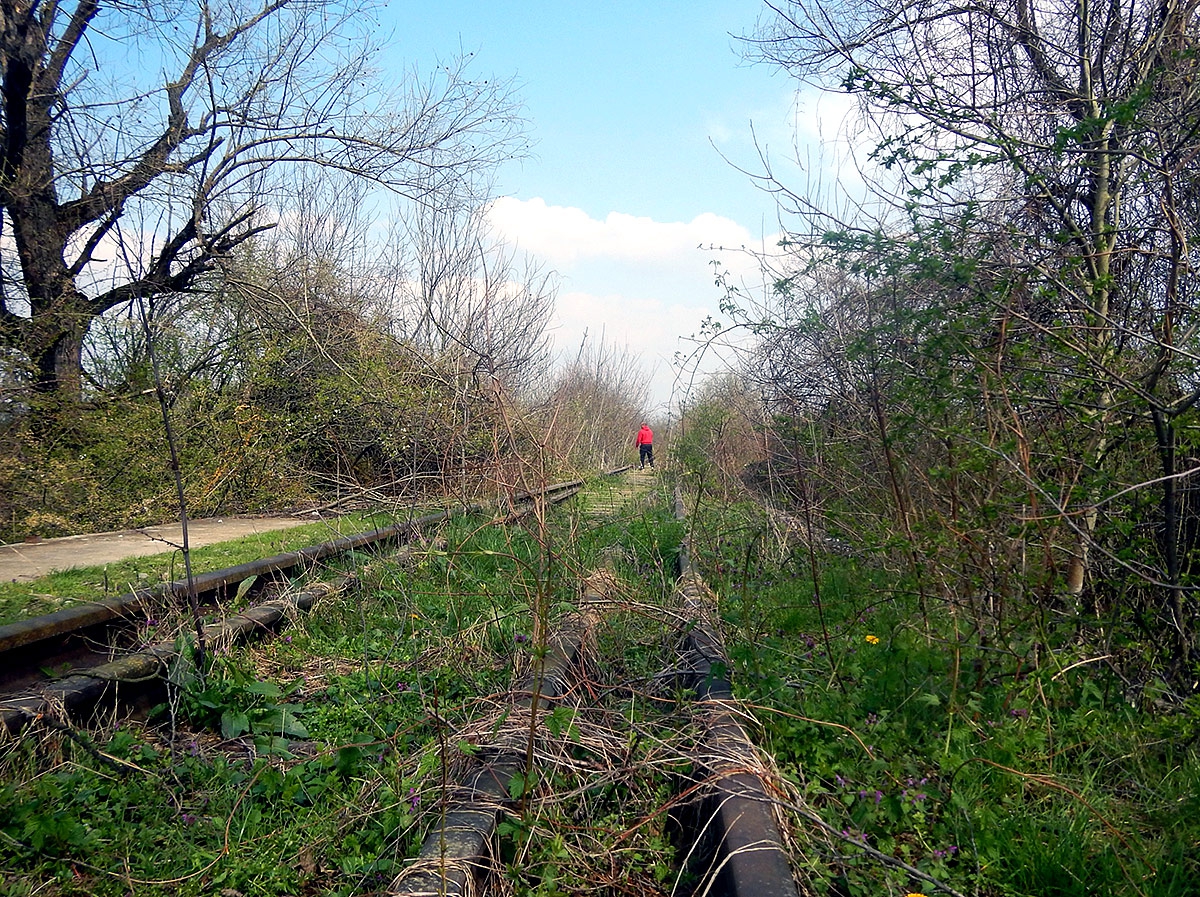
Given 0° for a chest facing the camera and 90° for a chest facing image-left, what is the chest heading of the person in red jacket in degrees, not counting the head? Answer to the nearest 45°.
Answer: approximately 180°

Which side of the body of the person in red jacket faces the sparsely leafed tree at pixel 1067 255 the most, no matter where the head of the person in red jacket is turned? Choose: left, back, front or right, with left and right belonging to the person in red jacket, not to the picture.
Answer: back

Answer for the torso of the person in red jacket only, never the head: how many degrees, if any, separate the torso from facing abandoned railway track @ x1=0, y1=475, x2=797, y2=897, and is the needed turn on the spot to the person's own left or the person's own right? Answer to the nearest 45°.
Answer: approximately 180°

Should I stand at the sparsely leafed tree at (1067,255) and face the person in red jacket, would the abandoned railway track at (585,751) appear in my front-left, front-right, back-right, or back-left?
back-left
